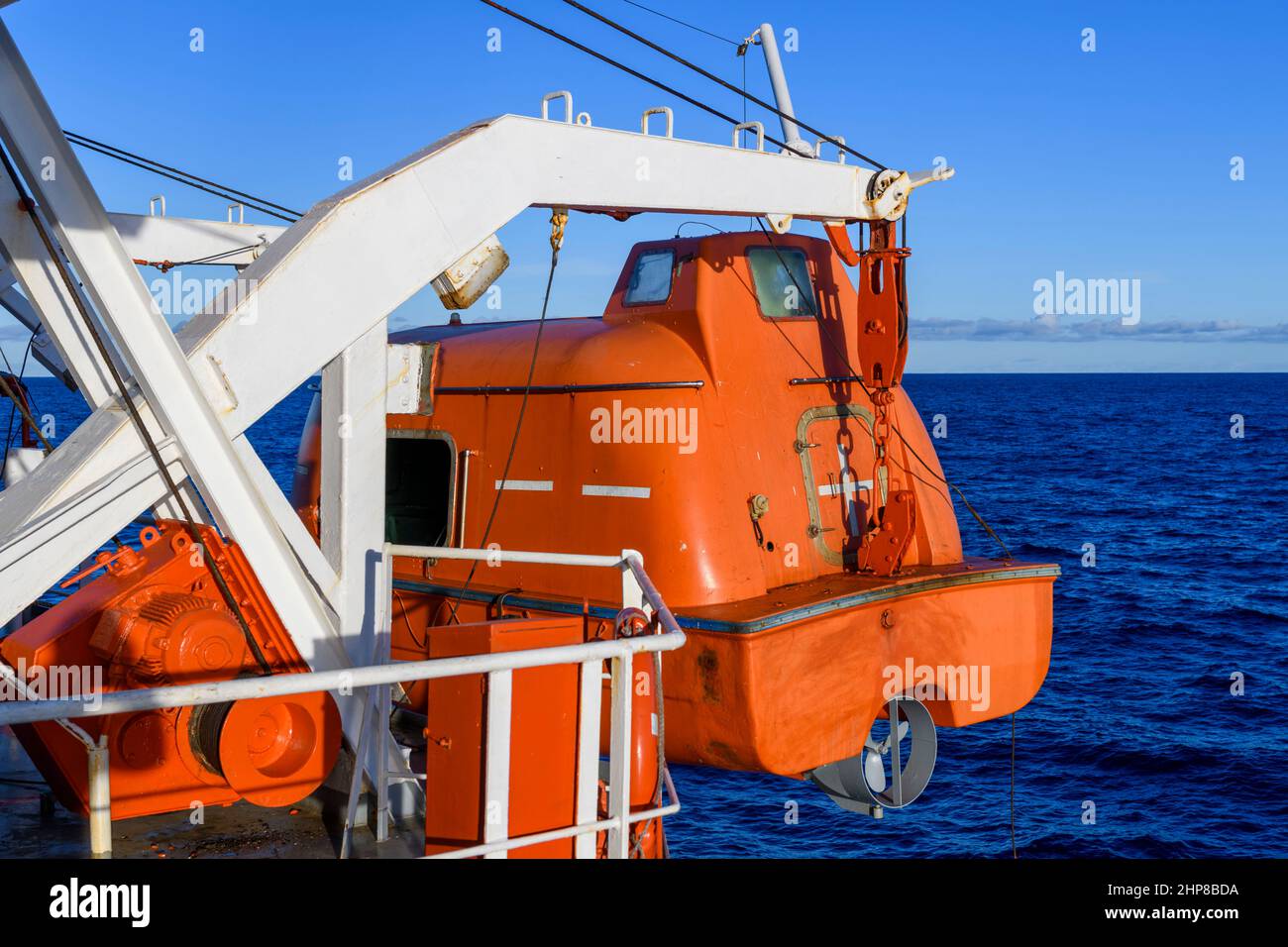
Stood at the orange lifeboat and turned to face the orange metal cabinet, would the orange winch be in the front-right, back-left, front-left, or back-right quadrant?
front-right

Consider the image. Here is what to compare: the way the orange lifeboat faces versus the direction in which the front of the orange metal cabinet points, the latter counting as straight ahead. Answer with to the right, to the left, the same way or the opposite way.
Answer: to the right

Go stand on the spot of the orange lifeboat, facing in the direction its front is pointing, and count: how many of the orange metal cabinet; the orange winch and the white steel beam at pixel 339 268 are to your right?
0

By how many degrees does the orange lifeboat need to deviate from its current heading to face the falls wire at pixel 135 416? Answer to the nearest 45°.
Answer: approximately 90° to its left

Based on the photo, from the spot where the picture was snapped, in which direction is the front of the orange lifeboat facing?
facing away from the viewer and to the left of the viewer

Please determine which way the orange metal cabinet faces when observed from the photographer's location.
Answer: facing the viewer and to the left of the viewer

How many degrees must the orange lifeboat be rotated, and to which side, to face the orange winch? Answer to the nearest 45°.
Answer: approximately 90° to its left

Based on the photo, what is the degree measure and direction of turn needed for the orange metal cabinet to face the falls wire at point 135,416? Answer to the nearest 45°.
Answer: approximately 90° to its right

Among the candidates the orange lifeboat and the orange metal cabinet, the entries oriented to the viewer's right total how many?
0

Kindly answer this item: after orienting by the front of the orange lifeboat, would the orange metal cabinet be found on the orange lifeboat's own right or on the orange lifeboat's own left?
on the orange lifeboat's own left

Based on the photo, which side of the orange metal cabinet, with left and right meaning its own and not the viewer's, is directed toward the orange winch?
right

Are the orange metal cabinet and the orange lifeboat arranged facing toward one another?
no
